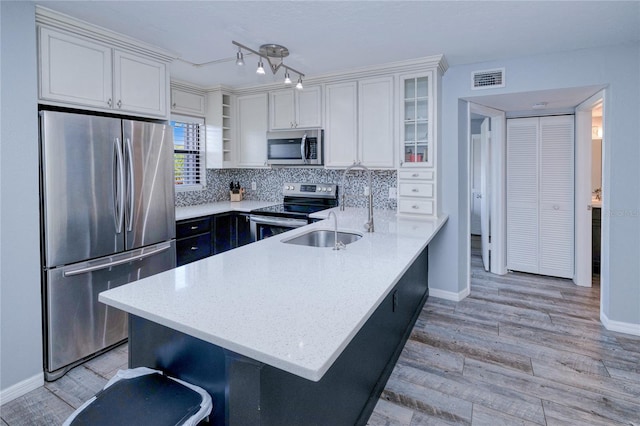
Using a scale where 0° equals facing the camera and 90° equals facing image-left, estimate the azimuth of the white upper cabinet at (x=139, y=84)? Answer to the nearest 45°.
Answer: approximately 315°

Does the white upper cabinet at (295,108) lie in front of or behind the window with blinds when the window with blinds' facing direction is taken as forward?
in front

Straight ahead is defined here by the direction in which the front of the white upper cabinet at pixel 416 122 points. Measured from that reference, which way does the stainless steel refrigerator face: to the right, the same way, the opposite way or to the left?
to the left

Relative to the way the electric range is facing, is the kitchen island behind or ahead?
ahead

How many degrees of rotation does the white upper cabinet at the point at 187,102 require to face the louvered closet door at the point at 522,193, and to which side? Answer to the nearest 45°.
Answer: approximately 45° to its left

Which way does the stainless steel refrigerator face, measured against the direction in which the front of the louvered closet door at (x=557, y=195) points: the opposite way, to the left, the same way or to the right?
to the left

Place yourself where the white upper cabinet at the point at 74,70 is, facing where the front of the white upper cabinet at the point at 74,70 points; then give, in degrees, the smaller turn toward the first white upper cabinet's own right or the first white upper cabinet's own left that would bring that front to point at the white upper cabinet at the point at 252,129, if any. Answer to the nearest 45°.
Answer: approximately 90° to the first white upper cabinet's own left

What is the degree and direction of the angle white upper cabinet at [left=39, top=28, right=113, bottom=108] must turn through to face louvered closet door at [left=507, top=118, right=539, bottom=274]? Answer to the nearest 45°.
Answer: approximately 45° to its left

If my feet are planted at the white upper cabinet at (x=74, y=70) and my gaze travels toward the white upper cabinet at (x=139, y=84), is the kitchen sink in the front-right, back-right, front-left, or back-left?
front-right

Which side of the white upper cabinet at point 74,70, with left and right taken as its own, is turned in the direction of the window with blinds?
left

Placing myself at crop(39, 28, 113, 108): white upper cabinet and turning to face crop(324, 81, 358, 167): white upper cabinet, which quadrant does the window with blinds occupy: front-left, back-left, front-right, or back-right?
front-left

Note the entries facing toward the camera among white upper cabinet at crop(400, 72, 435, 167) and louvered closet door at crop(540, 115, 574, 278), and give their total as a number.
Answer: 2

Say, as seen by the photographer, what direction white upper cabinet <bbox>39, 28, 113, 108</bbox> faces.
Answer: facing the viewer and to the right of the viewer

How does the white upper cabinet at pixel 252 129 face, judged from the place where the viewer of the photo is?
facing the viewer and to the left of the viewer

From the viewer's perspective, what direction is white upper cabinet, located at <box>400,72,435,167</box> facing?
toward the camera
